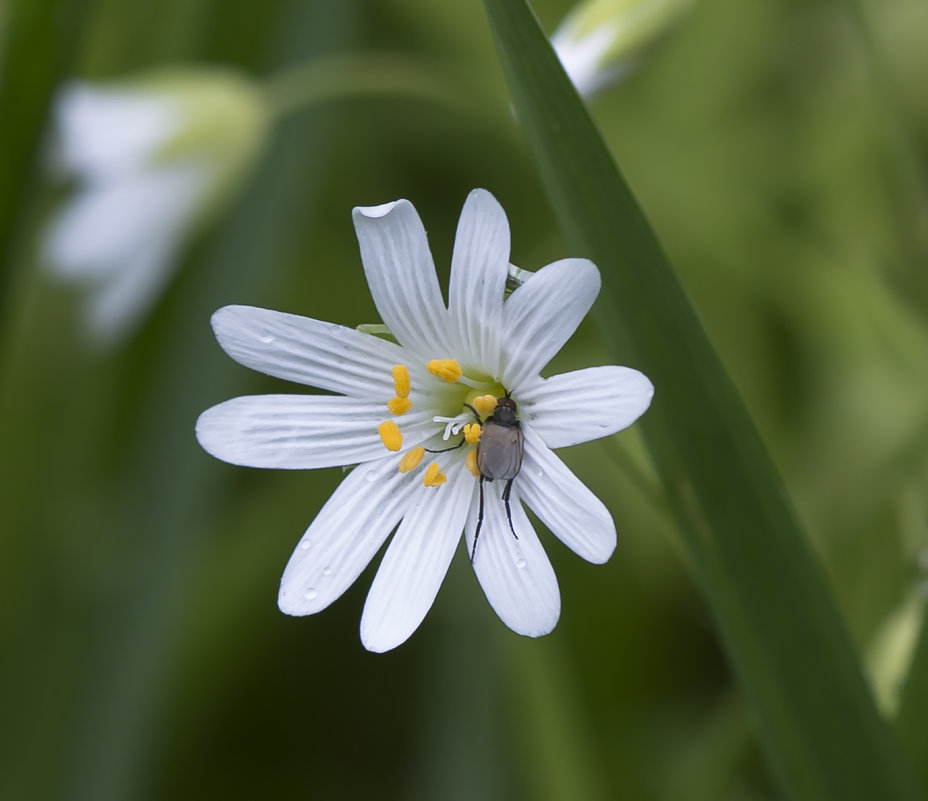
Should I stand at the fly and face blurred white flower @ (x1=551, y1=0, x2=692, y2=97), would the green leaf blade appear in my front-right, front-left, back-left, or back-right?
front-right

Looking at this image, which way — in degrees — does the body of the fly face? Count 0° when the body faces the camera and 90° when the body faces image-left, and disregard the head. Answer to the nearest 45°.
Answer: approximately 180°
